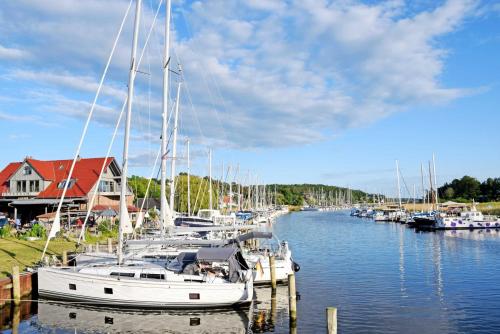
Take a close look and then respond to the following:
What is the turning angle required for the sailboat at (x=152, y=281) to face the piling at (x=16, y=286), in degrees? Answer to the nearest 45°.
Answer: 0° — it already faces it

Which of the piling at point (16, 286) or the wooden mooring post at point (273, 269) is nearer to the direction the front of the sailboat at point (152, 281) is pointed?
the piling

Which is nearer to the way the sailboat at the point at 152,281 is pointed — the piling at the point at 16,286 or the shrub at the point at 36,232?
the piling

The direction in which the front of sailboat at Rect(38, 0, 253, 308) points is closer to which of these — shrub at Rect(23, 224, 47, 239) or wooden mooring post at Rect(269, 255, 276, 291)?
the shrub

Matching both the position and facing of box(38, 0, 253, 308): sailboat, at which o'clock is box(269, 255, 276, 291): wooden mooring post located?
The wooden mooring post is roughly at 5 o'clock from the sailboat.

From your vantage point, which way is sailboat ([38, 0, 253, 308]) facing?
to the viewer's left

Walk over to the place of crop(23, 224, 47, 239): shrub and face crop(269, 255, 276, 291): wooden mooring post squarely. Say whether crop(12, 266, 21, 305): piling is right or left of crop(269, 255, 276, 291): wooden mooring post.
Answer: right

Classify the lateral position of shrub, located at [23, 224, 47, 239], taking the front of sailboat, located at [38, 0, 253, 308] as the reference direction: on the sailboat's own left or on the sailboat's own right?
on the sailboat's own right
